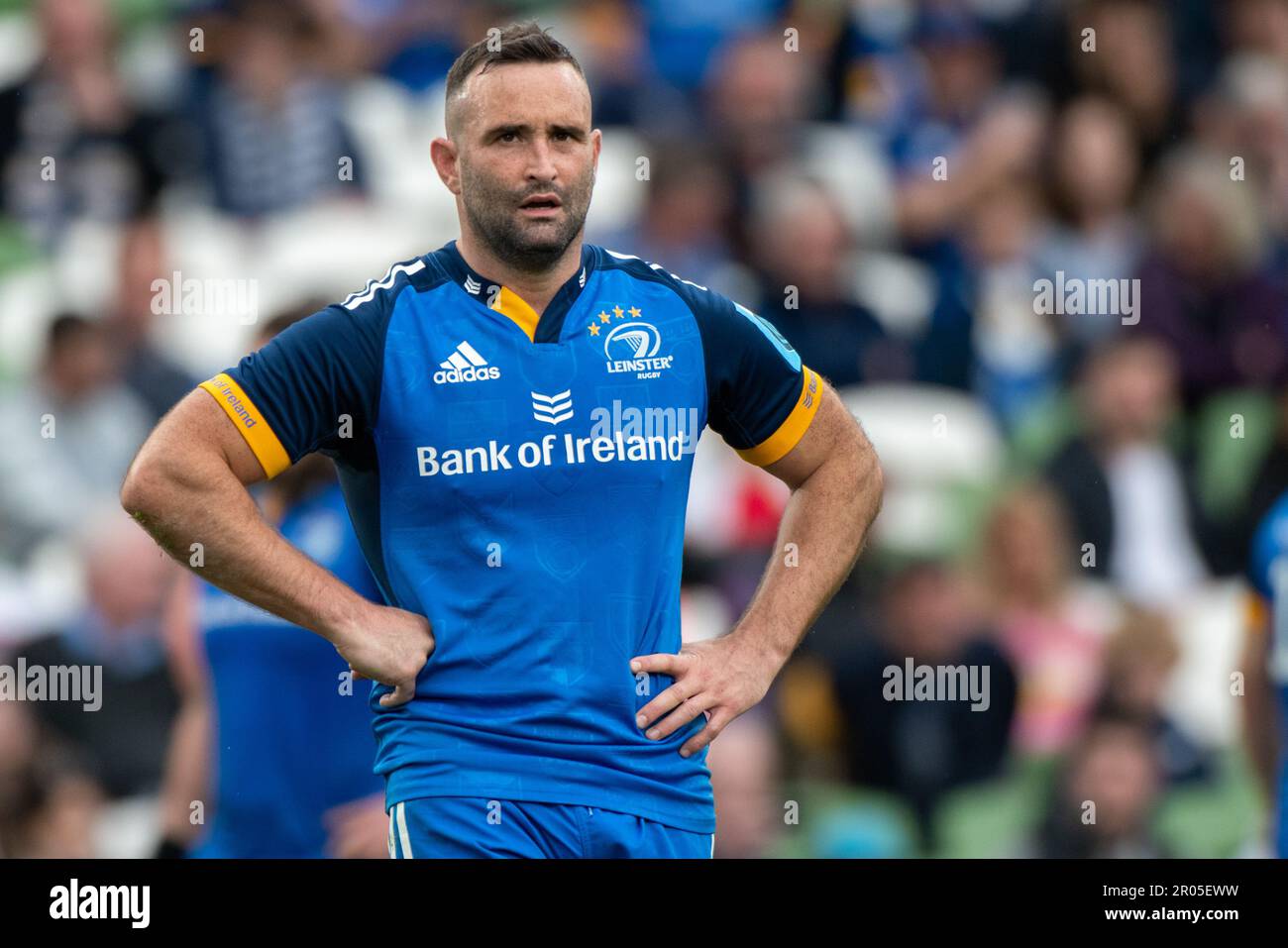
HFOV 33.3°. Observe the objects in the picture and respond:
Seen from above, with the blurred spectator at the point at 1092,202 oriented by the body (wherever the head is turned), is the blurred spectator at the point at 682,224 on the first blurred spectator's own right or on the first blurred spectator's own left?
on the first blurred spectator's own right

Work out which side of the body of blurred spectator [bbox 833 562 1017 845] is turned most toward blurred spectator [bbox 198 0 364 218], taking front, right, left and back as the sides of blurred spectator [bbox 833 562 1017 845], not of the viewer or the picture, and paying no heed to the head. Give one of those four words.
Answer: right

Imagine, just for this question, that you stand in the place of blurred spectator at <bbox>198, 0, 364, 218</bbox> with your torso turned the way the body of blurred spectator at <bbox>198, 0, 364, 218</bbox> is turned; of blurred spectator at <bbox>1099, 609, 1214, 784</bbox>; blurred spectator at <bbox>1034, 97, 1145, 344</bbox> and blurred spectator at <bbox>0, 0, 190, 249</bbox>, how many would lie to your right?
1

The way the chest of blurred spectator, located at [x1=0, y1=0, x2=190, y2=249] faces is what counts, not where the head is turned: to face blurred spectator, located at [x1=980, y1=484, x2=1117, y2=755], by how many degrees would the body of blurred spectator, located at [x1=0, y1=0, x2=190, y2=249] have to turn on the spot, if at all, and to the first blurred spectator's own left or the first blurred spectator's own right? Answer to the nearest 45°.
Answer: approximately 90° to the first blurred spectator's own left

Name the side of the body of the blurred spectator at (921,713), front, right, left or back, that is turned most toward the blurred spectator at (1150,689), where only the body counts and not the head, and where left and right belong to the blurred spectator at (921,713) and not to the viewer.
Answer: left

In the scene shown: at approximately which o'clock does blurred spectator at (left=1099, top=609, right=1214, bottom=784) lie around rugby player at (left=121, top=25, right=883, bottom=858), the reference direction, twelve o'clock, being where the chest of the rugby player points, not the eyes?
The blurred spectator is roughly at 7 o'clock from the rugby player.

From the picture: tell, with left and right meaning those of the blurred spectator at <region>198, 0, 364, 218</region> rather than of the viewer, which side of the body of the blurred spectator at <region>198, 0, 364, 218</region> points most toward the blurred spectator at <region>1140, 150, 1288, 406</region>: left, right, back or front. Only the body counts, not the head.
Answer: left
